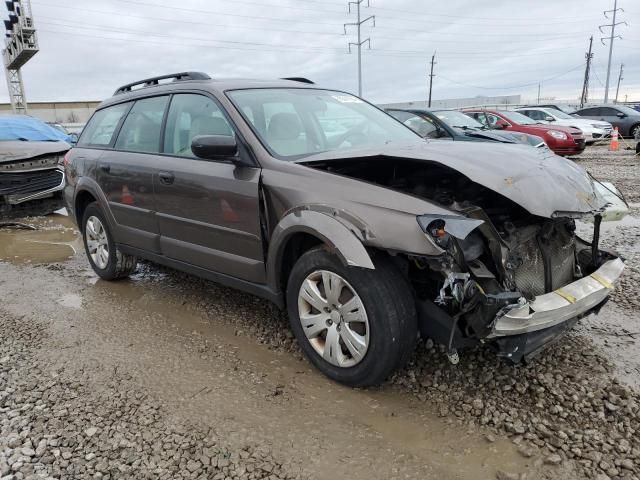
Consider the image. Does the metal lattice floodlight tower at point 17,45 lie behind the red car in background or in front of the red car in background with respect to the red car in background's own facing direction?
behind

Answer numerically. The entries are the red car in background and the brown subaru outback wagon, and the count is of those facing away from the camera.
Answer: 0

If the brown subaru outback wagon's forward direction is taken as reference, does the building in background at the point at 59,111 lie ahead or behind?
behind

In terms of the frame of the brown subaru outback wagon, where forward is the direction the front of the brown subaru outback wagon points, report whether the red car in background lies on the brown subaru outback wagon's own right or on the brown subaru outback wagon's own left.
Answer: on the brown subaru outback wagon's own left

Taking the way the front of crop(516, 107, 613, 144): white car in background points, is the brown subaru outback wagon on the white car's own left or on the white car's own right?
on the white car's own right

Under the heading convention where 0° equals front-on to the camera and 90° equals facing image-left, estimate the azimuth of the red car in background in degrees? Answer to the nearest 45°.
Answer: approximately 315°

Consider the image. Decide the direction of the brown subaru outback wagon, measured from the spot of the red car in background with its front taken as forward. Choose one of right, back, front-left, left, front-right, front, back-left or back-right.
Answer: front-right

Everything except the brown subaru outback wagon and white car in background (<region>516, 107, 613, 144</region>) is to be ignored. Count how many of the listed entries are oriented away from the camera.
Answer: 0

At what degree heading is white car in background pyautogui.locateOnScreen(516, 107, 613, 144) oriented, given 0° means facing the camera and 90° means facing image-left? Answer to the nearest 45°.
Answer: approximately 315°
